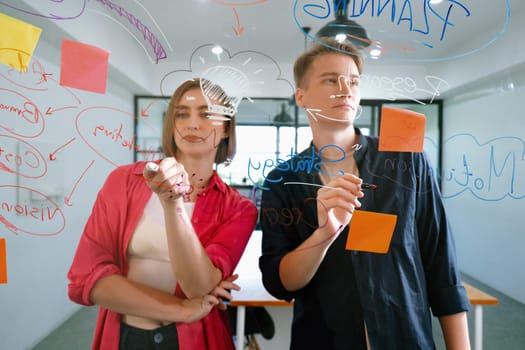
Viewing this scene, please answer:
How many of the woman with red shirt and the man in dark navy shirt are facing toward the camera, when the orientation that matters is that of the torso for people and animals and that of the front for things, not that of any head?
2

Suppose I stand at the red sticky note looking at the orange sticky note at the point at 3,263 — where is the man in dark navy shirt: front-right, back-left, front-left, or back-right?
back-right

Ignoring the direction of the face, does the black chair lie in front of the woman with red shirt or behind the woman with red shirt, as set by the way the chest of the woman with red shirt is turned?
behind

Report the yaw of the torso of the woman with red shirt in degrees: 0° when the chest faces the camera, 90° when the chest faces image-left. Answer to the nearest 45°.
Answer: approximately 0°

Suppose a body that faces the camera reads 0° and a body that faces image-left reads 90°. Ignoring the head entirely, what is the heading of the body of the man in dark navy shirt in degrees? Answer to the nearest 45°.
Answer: approximately 0°

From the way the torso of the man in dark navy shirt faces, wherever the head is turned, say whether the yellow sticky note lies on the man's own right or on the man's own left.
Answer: on the man's own right

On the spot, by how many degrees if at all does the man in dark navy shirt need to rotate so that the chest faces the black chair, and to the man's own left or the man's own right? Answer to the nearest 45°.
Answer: approximately 135° to the man's own right
